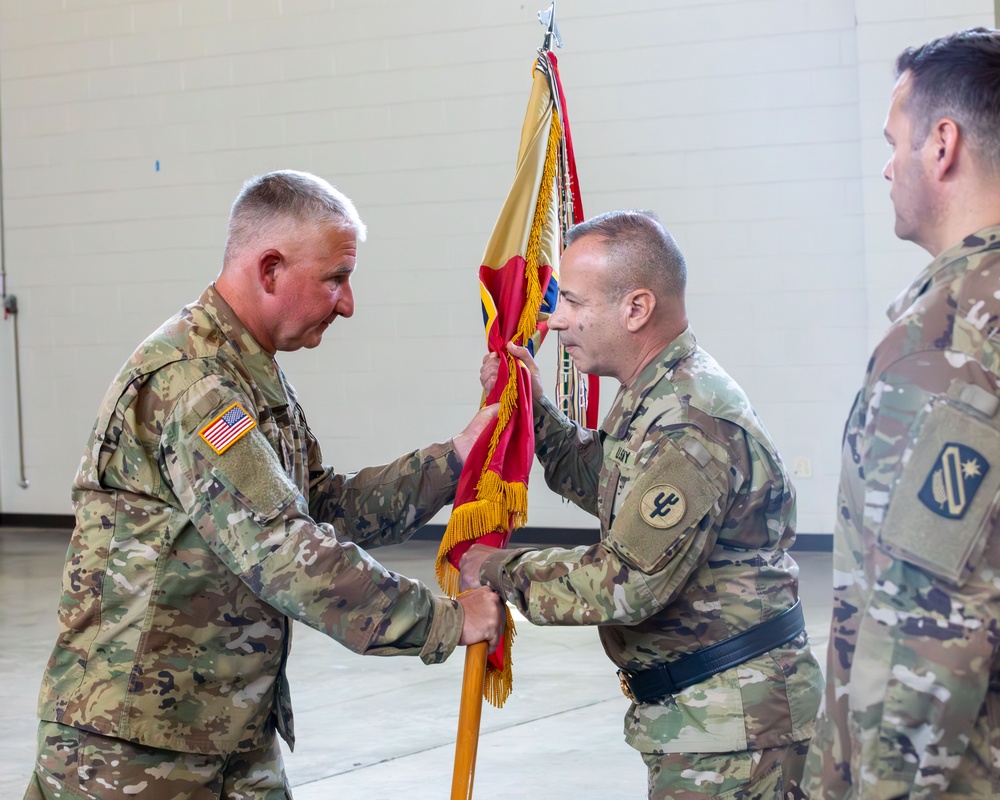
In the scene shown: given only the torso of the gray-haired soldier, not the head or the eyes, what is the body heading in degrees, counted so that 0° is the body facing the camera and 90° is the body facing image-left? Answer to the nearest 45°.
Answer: approximately 270°

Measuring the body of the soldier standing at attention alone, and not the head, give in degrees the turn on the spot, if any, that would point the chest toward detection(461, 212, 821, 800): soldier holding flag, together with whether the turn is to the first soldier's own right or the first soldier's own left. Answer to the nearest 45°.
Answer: approximately 45° to the first soldier's own right

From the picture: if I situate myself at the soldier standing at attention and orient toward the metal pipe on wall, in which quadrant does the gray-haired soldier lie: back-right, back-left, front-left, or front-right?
front-left

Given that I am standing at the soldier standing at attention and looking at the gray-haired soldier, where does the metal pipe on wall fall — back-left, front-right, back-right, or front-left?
front-right

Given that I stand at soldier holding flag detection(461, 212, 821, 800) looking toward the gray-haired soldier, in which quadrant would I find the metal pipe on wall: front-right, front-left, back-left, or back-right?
front-right

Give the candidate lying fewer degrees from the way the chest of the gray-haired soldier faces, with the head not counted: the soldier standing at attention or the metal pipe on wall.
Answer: the soldier standing at attention

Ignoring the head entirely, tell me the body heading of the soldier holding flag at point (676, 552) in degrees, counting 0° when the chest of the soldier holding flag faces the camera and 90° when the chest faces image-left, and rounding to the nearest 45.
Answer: approximately 90°

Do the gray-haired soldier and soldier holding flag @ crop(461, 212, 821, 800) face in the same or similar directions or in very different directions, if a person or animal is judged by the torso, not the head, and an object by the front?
very different directions

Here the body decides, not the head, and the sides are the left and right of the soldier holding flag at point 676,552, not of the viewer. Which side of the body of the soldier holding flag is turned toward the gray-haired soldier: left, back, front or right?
front

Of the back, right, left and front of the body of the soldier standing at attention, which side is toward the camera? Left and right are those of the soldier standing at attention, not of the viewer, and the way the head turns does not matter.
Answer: left

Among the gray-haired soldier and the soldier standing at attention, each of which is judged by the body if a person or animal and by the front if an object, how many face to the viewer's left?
1

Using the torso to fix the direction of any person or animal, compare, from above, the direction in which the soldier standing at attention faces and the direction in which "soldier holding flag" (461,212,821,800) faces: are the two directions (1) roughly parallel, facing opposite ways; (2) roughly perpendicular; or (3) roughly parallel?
roughly parallel

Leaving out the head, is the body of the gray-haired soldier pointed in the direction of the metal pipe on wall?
no

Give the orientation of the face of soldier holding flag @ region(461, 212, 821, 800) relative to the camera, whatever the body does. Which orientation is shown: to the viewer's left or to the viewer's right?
to the viewer's left

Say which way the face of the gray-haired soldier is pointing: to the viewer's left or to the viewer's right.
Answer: to the viewer's right

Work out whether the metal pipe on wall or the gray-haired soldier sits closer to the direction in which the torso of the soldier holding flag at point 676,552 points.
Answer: the gray-haired soldier

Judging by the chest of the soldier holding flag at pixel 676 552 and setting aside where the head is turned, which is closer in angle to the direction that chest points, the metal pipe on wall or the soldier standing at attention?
the metal pipe on wall

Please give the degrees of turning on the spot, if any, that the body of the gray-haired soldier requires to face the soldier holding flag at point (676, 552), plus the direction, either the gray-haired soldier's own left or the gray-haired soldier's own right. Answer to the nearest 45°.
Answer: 0° — they already face them

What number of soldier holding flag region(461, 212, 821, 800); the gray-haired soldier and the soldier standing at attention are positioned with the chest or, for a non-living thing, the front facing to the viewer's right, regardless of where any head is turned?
1

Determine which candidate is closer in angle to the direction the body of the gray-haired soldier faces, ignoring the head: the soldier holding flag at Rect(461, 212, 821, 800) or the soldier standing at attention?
the soldier holding flag
